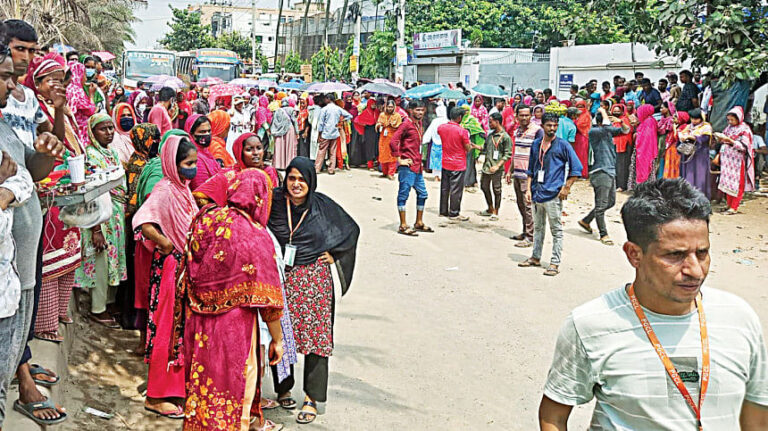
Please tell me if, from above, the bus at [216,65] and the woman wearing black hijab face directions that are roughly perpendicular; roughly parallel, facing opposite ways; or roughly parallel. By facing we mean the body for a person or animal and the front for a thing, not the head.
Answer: roughly parallel

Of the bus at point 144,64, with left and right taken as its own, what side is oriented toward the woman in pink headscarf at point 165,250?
front

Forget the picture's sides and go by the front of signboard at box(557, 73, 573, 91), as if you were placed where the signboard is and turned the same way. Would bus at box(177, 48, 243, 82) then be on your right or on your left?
on your right

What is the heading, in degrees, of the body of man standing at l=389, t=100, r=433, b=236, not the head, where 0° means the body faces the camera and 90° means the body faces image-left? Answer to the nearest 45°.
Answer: approximately 315°

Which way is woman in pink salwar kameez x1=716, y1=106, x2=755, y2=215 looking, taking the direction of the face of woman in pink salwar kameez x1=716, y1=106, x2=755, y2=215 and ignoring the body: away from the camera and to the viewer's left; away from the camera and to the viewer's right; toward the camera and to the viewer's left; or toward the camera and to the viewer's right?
toward the camera and to the viewer's left

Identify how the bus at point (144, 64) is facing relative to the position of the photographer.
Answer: facing the viewer

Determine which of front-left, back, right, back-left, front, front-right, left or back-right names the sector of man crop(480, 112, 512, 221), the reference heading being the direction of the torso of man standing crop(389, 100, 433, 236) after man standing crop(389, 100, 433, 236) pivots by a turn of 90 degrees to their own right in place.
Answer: back

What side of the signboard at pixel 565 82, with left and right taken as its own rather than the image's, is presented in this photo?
front

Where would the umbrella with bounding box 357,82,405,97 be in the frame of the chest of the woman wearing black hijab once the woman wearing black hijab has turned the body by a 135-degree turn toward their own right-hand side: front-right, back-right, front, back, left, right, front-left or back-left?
front-right

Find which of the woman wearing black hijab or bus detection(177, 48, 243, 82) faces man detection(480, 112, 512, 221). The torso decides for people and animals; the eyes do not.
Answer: the bus

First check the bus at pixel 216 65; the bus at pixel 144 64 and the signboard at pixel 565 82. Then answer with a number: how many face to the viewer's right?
0

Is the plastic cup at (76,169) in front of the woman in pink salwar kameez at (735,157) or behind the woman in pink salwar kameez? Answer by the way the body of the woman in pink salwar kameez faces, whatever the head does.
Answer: in front
